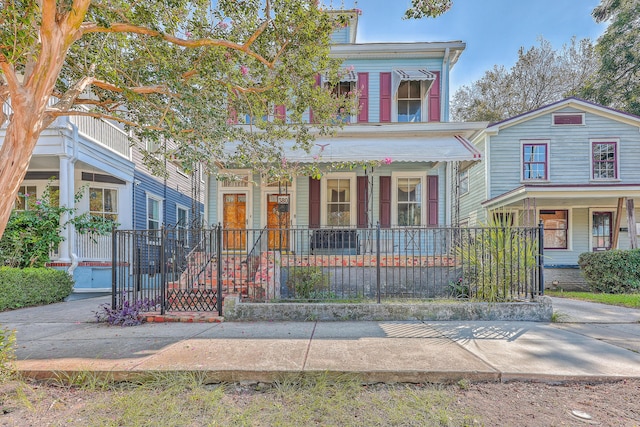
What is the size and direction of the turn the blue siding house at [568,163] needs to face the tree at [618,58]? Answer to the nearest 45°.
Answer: approximately 180°

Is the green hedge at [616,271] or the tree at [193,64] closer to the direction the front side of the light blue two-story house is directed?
the tree

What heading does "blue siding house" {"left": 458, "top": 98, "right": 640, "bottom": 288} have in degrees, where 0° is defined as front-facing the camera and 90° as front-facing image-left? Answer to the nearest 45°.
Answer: approximately 0°

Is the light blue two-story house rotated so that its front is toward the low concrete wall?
yes

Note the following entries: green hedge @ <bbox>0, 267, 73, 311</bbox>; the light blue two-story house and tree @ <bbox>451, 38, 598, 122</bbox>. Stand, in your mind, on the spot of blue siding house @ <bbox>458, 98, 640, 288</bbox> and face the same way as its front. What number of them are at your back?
1

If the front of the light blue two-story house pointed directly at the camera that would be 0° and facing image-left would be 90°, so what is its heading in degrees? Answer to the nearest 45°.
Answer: approximately 0°

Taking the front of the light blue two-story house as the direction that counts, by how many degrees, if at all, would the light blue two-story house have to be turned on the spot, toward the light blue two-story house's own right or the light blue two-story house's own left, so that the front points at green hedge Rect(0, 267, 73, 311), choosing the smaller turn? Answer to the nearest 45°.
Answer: approximately 45° to the light blue two-story house's own right

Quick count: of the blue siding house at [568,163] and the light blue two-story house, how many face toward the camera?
2

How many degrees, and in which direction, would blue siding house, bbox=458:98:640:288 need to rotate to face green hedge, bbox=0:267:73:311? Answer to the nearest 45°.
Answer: approximately 45° to its right
